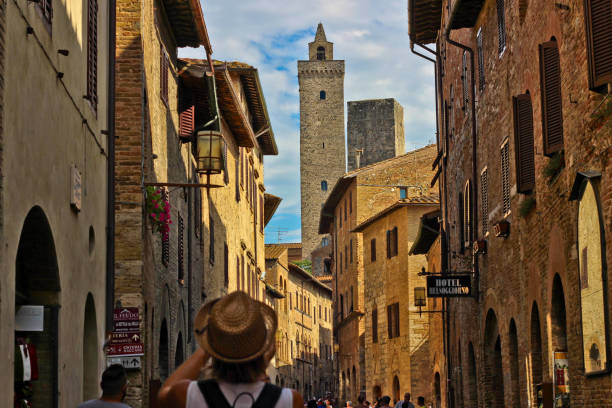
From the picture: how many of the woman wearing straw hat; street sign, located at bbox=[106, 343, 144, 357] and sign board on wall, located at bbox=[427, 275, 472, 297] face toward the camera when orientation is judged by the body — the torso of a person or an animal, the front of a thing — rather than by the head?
2

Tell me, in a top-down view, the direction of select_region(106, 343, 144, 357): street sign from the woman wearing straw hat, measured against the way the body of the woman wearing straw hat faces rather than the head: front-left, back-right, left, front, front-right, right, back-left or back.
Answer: front

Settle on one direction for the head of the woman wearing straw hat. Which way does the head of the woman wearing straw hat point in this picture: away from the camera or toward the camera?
away from the camera

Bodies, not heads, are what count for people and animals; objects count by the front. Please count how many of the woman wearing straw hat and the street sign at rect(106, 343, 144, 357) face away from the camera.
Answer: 1

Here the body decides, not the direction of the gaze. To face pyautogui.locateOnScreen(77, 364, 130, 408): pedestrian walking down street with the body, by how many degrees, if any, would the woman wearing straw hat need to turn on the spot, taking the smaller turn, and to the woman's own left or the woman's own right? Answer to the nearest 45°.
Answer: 0° — they already face them

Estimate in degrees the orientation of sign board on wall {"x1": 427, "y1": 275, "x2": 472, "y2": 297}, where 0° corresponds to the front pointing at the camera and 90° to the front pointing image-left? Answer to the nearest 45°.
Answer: approximately 0°

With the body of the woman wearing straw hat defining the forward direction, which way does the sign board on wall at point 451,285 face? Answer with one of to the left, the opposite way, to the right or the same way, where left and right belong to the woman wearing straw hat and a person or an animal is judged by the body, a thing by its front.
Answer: the opposite way

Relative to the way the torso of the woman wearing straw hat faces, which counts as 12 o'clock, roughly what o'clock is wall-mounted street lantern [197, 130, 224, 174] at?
The wall-mounted street lantern is roughly at 12 o'clock from the woman wearing straw hat.

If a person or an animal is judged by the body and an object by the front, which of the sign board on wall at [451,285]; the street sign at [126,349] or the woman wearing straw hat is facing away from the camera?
the woman wearing straw hat

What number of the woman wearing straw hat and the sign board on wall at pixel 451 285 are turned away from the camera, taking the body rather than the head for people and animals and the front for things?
1

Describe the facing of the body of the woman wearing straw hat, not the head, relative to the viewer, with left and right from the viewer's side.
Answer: facing away from the viewer
